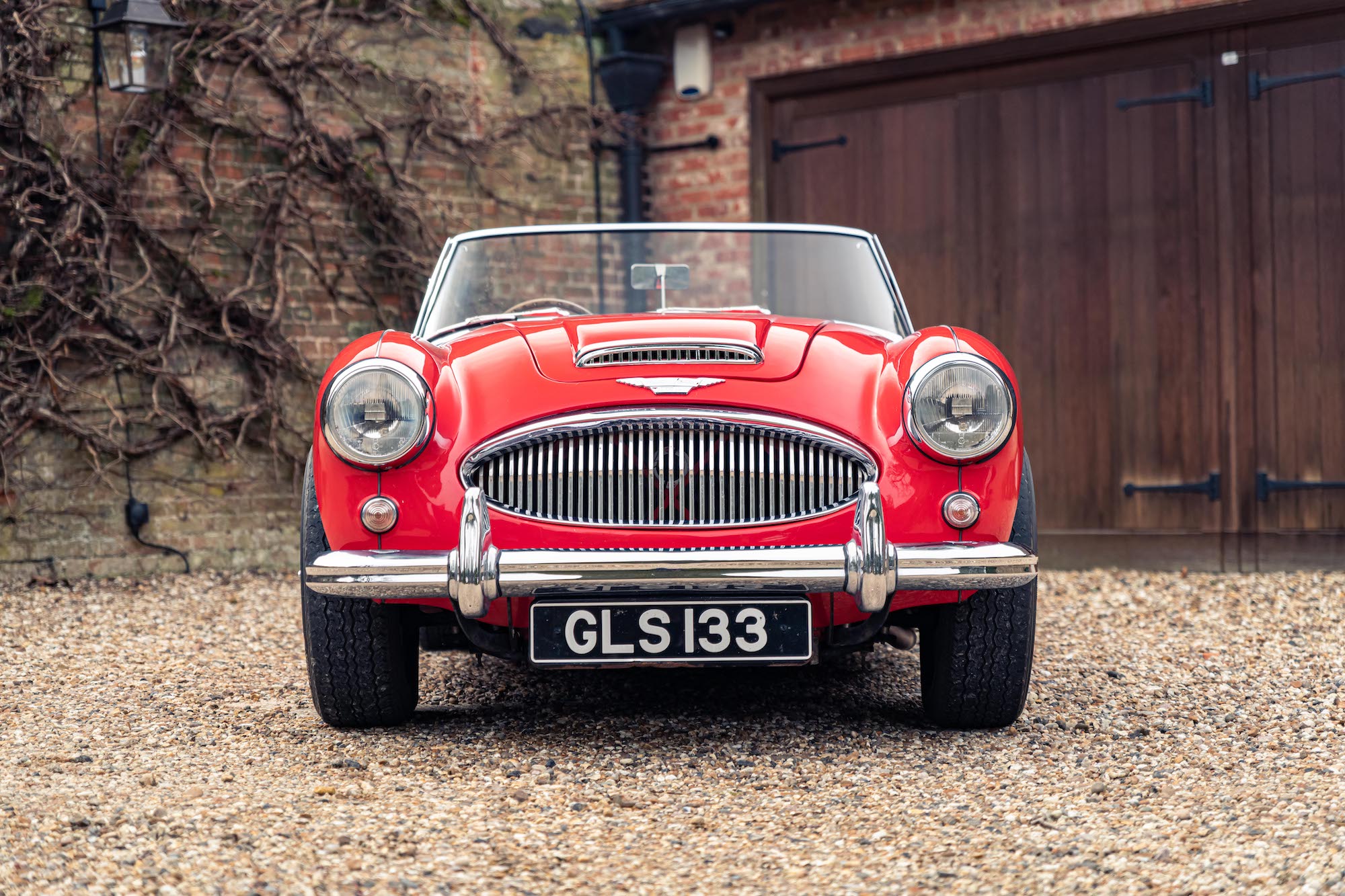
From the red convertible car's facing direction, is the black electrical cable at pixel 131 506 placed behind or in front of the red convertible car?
behind

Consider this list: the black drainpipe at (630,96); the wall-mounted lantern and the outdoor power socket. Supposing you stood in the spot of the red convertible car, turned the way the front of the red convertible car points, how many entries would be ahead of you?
0

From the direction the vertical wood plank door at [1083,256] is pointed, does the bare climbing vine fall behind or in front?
in front

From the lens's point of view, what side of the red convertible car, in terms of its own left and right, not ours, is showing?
front

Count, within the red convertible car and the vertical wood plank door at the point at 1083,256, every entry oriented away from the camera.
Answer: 0

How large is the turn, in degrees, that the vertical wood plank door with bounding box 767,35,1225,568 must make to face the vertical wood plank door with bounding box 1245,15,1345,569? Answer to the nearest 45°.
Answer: approximately 90° to its left

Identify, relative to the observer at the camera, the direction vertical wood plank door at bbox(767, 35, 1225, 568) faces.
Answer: facing the viewer and to the left of the viewer

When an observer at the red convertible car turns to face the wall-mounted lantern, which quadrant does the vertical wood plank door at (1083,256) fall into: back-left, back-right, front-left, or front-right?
front-right

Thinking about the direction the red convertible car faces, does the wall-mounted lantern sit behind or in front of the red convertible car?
behind
